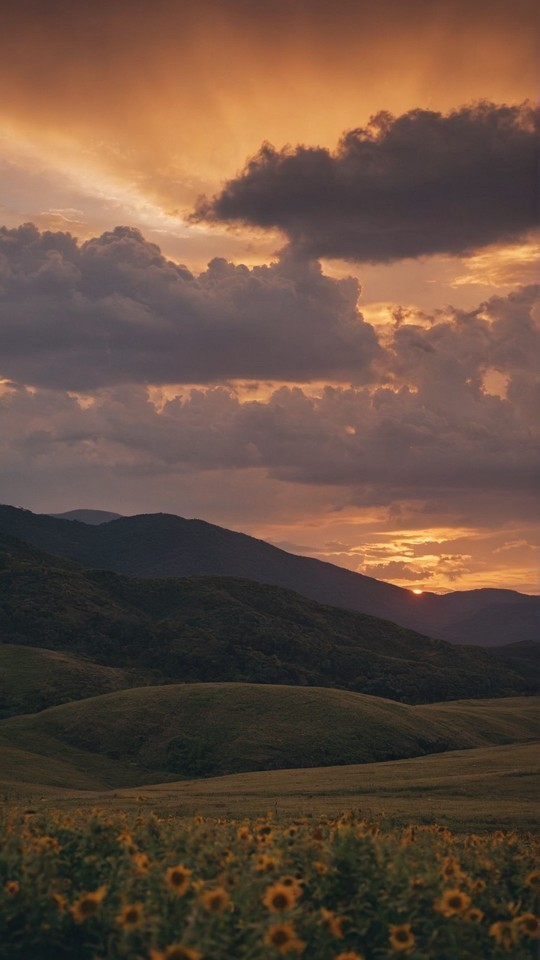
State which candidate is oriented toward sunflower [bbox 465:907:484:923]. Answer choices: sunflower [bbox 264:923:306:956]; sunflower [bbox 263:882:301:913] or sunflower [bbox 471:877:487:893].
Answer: sunflower [bbox 471:877:487:893]

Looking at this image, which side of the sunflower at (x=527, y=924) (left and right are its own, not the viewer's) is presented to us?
front

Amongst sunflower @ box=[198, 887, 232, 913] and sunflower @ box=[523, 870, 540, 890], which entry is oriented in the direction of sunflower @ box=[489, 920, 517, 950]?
sunflower @ box=[523, 870, 540, 890]

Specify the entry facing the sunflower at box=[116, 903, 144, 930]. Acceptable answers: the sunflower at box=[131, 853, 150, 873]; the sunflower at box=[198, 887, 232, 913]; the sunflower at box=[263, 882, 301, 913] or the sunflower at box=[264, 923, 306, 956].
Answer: the sunflower at box=[131, 853, 150, 873]

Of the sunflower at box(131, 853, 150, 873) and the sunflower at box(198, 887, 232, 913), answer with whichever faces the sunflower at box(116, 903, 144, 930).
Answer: the sunflower at box(131, 853, 150, 873)

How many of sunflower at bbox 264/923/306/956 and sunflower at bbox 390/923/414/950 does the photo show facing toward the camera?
2

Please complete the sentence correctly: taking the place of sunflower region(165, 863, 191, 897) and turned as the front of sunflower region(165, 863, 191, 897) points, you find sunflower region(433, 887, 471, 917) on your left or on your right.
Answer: on your left

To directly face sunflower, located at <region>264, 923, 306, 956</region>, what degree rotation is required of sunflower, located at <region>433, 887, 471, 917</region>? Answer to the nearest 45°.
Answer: approximately 45° to its right

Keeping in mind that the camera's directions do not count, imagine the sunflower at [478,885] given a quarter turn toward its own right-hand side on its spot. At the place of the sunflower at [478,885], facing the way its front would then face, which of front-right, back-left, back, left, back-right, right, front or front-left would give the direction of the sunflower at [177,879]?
front-left

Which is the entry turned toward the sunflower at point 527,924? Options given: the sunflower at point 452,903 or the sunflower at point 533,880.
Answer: the sunflower at point 533,880

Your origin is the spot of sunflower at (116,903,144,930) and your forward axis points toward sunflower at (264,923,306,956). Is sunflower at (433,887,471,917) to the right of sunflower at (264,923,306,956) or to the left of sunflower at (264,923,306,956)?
left

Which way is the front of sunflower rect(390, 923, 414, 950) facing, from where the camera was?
facing the viewer

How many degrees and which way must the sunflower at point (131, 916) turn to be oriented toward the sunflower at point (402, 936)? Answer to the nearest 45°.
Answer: approximately 90° to its left

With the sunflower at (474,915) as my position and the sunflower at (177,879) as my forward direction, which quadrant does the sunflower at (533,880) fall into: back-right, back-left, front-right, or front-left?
back-right
